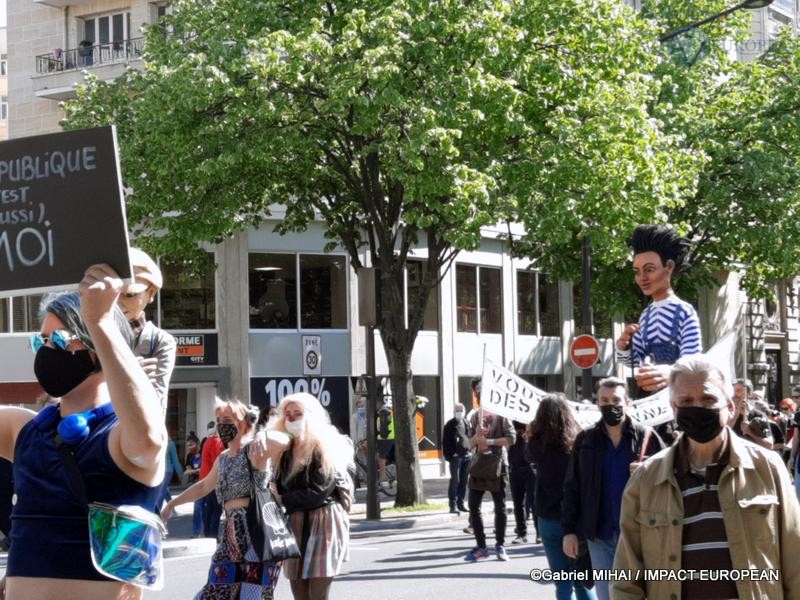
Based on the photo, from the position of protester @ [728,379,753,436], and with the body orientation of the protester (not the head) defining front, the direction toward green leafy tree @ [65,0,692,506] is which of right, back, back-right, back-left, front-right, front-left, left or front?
right

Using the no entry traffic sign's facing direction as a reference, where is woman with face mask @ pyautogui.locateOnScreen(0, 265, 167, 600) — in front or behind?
in front

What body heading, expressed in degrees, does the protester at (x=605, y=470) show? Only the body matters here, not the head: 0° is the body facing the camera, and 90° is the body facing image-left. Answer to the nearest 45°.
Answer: approximately 0°

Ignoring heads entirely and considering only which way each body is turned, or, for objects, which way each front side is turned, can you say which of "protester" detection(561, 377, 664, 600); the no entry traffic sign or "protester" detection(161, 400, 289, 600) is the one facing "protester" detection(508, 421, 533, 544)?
the no entry traffic sign

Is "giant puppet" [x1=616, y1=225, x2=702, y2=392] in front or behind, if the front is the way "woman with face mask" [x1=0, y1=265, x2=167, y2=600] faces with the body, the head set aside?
behind

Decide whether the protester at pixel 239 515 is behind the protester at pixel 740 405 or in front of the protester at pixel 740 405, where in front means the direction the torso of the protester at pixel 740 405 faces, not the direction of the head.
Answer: in front

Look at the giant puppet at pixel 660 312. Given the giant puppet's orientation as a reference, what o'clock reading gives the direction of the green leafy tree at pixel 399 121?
The green leafy tree is roughly at 4 o'clock from the giant puppet.

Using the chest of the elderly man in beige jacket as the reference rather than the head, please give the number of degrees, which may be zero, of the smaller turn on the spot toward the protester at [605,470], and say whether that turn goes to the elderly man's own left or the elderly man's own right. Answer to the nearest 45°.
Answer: approximately 180°

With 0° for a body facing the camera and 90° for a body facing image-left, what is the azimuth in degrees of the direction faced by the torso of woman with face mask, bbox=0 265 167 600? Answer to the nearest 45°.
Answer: approximately 45°
